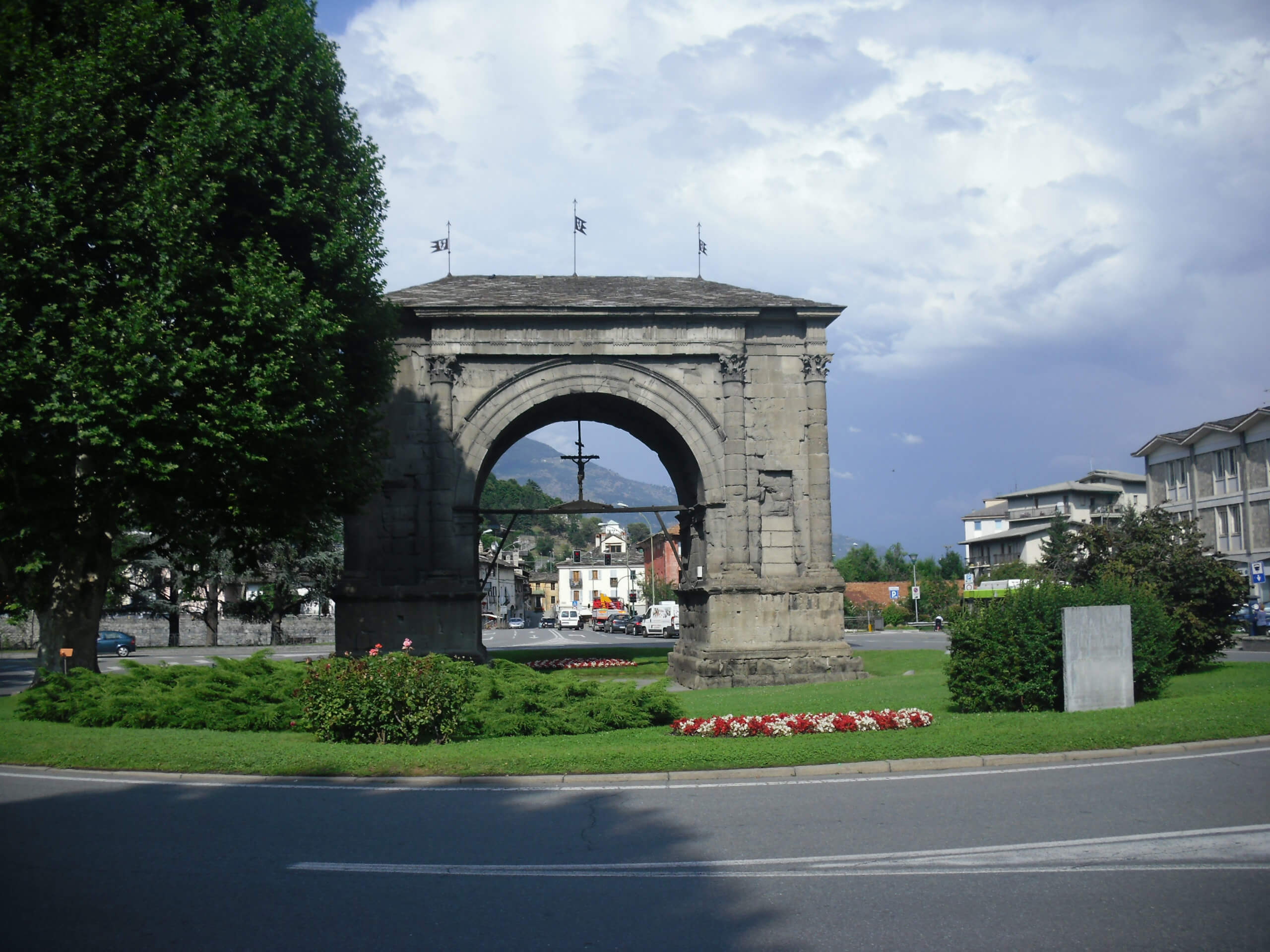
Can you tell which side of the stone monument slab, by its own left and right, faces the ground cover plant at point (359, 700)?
right

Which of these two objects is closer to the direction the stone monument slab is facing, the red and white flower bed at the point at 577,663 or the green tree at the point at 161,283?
the green tree

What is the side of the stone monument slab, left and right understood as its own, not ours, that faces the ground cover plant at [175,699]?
right

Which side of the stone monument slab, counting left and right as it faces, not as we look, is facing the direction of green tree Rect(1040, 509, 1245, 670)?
back

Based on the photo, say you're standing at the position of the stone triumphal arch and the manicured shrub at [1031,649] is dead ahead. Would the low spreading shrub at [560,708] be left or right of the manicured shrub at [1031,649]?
right

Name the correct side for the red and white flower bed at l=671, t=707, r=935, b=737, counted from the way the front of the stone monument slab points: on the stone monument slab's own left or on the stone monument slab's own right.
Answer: on the stone monument slab's own right

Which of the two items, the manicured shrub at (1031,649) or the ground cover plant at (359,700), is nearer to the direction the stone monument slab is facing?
the ground cover plant

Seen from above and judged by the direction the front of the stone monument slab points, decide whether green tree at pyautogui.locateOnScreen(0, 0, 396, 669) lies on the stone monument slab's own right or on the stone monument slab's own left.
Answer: on the stone monument slab's own right

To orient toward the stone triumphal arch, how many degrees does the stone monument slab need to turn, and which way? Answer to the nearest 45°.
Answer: approximately 135° to its right

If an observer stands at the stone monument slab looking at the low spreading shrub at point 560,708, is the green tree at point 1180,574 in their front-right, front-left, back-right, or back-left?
back-right

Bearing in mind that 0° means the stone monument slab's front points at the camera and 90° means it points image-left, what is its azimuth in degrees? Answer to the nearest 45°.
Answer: approximately 0°
